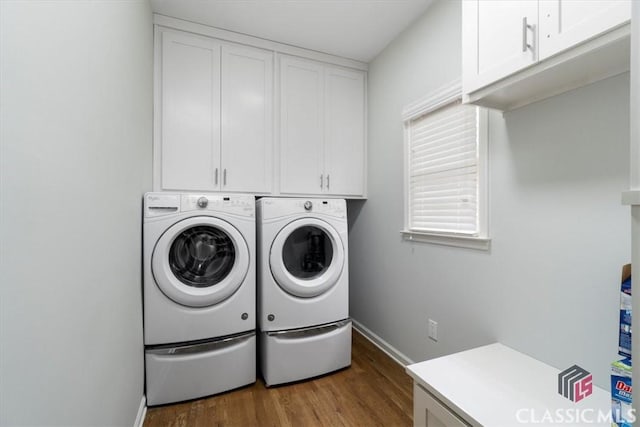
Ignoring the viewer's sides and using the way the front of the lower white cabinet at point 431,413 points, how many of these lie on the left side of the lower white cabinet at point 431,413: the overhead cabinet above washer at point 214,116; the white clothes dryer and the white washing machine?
0

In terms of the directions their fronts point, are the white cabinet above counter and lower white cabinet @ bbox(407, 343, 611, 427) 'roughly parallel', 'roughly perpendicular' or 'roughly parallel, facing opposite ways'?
roughly parallel

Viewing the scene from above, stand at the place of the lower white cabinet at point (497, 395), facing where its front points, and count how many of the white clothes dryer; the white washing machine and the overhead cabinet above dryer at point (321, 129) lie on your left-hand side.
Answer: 0

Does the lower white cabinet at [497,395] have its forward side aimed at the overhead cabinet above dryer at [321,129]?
no

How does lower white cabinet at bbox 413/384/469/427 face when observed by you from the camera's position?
facing the viewer and to the left of the viewer

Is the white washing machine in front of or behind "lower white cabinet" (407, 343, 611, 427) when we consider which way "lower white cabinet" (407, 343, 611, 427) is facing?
in front

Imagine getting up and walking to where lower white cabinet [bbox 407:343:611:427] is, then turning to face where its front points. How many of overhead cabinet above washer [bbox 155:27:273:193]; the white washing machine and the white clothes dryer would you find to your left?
0

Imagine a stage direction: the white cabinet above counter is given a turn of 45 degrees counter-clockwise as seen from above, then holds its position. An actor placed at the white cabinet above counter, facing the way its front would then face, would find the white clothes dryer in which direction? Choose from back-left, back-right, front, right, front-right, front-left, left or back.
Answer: right

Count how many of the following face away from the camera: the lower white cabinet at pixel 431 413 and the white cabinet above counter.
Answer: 0

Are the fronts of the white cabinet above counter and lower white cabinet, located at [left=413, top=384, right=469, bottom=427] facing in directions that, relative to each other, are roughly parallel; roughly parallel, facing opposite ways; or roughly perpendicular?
roughly parallel

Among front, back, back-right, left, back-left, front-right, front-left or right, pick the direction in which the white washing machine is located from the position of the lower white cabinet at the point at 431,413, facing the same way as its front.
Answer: front-right

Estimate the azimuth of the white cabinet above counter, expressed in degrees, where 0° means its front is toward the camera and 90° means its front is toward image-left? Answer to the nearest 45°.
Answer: approximately 45°

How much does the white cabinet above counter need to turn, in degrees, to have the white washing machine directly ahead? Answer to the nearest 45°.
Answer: approximately 45° to its right
